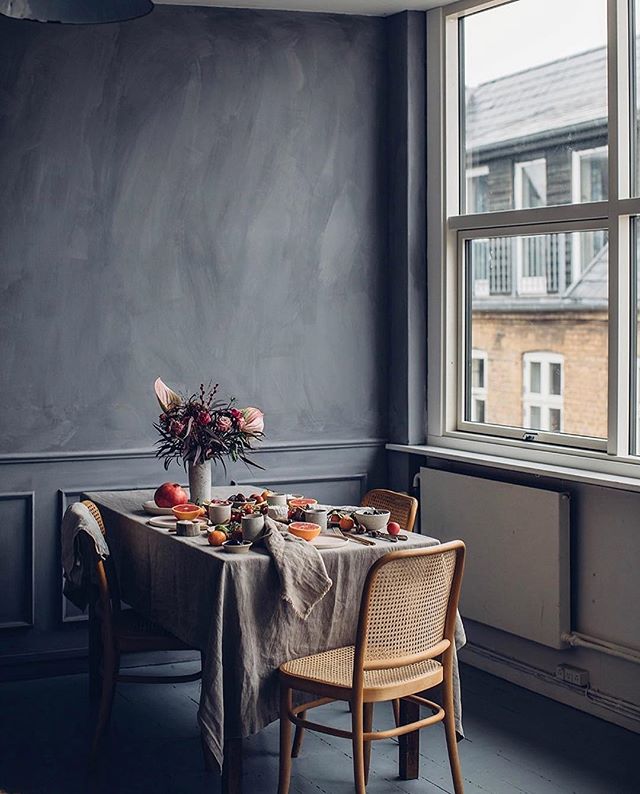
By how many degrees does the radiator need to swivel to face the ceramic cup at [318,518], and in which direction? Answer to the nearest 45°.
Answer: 0° — it already faces it

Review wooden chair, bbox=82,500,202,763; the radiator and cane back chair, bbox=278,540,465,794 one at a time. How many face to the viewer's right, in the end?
1

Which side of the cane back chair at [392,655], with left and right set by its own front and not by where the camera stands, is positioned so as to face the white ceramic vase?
front

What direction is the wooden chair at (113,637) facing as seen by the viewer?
to the viewer's right

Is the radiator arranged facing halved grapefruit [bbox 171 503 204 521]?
yes

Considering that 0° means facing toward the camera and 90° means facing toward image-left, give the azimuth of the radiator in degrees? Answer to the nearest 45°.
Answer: approximately 45°

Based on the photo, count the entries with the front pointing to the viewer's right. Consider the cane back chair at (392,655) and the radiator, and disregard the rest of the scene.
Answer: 0

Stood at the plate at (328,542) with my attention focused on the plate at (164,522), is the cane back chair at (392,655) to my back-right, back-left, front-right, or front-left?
back-left

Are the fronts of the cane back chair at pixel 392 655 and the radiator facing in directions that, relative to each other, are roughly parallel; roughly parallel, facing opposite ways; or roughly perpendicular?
roughly perpendicular

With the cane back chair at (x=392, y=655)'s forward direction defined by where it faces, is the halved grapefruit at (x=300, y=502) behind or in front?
in front

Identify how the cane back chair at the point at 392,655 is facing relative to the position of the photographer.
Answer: facing away from the viewer and to the left of the viewer

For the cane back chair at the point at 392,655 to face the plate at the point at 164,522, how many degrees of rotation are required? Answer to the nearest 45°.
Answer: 0° — it already faces it

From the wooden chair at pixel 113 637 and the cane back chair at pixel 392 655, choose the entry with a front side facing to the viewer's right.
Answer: the wooden chair
